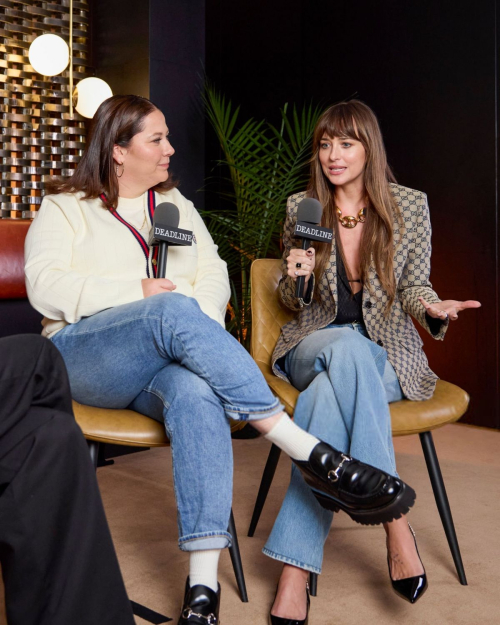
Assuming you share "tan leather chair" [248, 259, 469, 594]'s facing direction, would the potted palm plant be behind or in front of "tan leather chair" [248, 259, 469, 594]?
behind

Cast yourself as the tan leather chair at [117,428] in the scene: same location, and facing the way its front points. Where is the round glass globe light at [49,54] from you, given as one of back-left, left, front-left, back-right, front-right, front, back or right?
back-left

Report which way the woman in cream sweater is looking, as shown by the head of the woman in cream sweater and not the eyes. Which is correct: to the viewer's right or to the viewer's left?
to the viewer's right

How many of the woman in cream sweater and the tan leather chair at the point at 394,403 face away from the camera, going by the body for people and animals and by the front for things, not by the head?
0

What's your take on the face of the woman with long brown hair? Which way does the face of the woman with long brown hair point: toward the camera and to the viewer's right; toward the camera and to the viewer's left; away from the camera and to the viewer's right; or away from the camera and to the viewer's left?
toward the camera and to the viewer's left

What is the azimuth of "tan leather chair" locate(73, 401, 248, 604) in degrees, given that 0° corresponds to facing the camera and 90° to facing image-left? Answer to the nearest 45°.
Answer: approximately 315°
